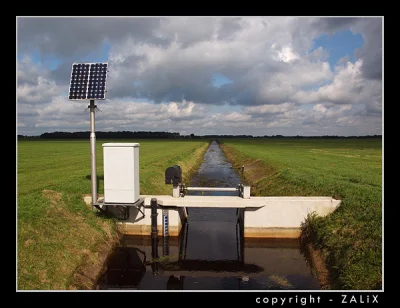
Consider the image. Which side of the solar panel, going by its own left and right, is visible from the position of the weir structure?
left

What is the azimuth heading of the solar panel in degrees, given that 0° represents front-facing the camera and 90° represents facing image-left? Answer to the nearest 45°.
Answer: approximately 0°
